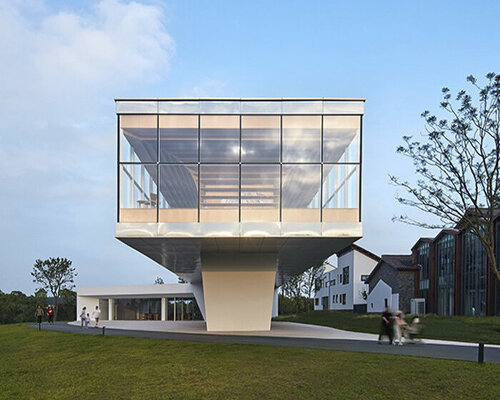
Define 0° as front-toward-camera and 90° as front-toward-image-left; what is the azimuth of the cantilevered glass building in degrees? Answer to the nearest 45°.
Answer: approximately 0°
